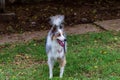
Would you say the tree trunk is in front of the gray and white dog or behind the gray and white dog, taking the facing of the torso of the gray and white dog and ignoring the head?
behind

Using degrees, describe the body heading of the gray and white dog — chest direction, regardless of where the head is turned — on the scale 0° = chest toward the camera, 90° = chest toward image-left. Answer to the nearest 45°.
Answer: approximately 0°
